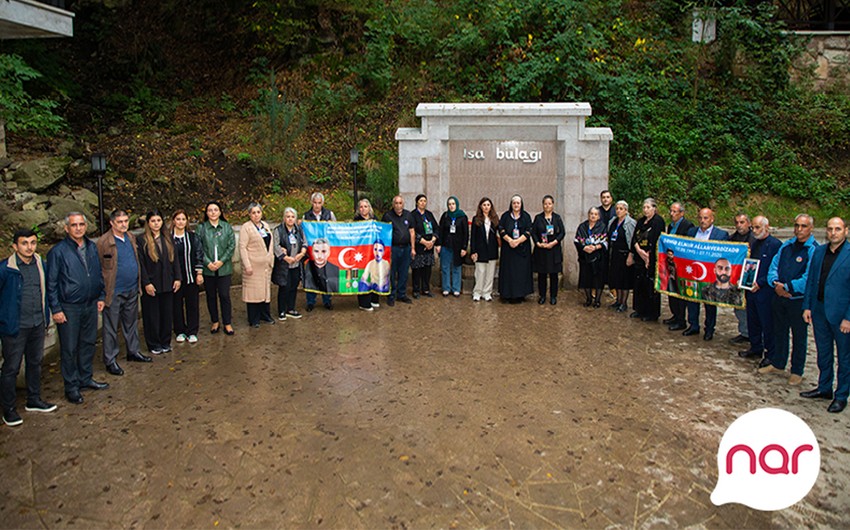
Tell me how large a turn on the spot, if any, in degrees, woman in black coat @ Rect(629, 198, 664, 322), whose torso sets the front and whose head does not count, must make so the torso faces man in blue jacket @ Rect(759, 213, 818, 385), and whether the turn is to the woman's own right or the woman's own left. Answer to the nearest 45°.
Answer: approximately 90° to the woman's own left

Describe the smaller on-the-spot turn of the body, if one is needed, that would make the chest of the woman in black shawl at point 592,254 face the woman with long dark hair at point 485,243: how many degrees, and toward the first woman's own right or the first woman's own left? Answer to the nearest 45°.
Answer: approximately 90° to the first woman's own right

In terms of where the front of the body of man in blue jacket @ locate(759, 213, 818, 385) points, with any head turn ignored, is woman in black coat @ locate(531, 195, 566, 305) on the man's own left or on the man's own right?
on the man's own right

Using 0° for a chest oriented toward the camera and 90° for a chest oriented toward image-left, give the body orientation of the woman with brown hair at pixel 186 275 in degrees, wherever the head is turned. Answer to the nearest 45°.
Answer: approximately 0°

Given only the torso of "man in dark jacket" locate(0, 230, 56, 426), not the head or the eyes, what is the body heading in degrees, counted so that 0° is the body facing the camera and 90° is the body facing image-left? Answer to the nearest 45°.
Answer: approximately 315°

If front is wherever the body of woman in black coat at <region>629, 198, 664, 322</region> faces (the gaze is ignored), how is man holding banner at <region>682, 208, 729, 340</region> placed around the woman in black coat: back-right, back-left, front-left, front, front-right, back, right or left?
left

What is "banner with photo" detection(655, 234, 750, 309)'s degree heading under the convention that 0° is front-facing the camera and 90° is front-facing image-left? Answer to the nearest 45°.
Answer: approximately 0°

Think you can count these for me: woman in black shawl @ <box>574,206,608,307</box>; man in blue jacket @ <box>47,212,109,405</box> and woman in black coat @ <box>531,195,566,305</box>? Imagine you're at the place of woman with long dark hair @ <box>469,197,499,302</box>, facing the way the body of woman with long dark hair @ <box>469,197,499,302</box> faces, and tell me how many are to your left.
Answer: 2

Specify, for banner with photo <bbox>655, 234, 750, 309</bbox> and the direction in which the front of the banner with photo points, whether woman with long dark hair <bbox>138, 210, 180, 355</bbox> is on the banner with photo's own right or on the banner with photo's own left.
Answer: on the banner with photo's own right
